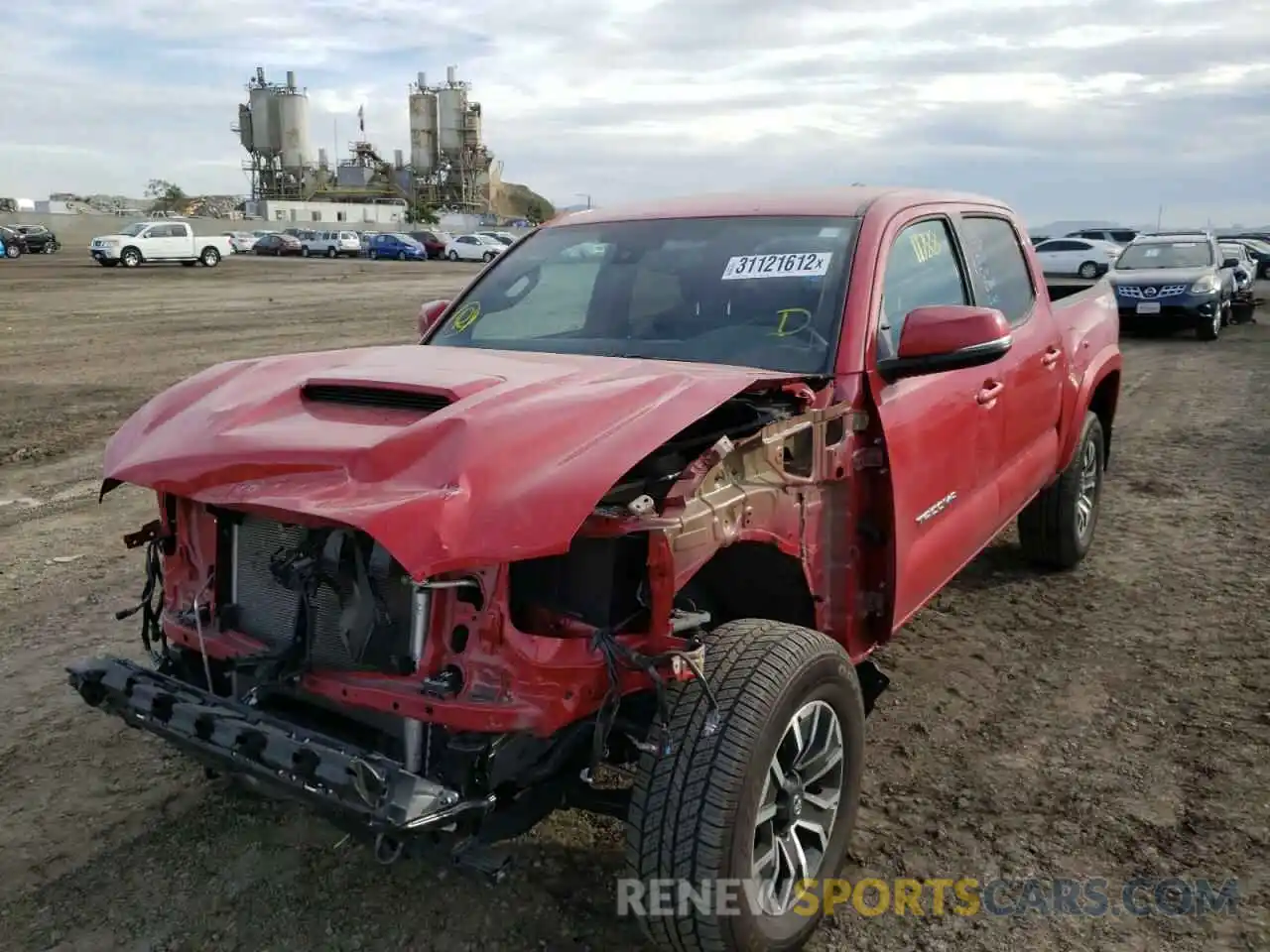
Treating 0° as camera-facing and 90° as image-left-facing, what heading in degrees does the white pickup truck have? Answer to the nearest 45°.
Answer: approximately 45°

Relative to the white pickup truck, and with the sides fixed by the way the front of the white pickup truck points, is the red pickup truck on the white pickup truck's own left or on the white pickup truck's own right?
on the white pickup truck's own left

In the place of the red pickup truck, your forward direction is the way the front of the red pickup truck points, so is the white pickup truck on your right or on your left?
on your right

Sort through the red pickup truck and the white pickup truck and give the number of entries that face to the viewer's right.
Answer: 0
